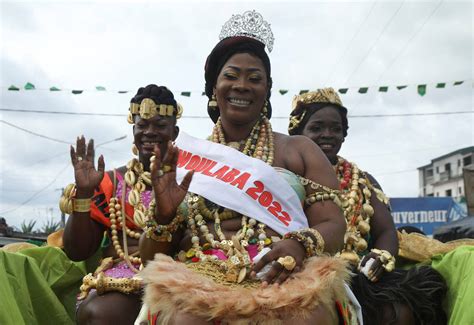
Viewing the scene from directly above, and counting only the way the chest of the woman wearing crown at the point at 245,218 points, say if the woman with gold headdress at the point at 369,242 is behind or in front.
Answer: behind

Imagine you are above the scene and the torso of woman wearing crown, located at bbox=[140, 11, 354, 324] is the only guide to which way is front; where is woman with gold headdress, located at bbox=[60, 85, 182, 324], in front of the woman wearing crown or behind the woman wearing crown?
behind

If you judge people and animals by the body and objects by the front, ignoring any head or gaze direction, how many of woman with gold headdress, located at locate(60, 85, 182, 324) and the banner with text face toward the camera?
2

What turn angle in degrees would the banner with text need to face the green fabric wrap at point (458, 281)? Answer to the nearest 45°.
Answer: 0° — it already faces it

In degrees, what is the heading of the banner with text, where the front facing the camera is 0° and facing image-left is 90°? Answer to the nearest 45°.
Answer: approximately 0°
